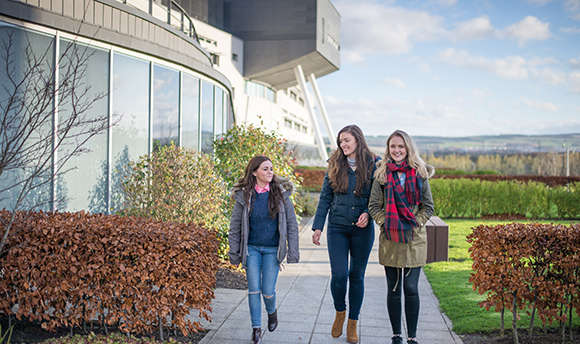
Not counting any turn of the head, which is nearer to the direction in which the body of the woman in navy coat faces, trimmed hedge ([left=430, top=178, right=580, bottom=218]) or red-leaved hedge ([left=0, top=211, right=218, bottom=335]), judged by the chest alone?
the red-leaved hedge

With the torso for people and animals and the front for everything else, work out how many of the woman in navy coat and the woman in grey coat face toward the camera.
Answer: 2

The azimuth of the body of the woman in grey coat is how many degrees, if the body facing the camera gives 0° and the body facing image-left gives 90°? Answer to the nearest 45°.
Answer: approximately 0°

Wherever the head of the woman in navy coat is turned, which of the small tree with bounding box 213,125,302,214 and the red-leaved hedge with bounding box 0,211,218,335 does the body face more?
the red-leaved hedge

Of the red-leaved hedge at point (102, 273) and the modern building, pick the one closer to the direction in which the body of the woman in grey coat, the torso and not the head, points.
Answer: the red-leaved hedge

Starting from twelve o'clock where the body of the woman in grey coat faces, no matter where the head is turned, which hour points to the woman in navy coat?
The woman in navy coat is roughly at 9 o'clock from the woman in grey coat.

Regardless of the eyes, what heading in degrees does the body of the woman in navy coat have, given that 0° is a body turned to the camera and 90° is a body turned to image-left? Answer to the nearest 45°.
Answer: approximately 0°

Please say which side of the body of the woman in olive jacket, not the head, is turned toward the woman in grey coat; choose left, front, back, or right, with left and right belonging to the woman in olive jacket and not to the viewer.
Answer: right

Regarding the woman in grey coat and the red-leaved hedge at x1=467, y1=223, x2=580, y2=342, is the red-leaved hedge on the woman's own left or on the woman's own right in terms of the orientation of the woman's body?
on the woman's own left

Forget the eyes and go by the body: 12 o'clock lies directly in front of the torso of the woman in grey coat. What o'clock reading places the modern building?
The modern building is roughly at 5 o'clock from the woman in grey coat.
